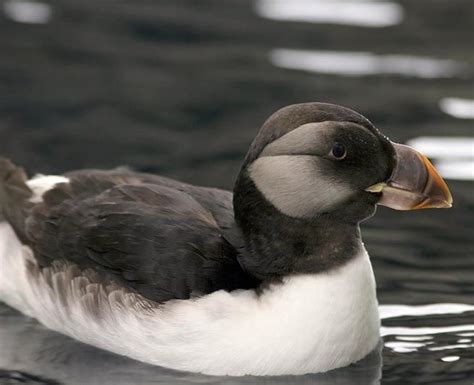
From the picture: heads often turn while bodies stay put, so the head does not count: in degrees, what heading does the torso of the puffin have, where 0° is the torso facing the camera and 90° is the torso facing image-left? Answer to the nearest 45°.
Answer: approximately 270°
